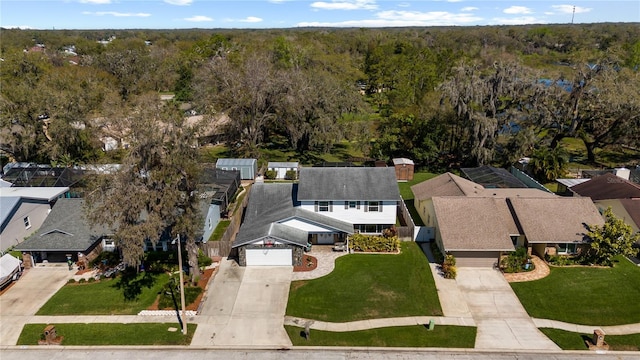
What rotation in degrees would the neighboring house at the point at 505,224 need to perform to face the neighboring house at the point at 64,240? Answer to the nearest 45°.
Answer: approximately 45° to its right

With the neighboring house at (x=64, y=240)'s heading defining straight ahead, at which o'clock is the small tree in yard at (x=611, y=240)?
The small tree in yard is roughly at 10 o'clock from the neighboring house.

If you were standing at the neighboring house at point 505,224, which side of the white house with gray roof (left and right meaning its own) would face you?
left

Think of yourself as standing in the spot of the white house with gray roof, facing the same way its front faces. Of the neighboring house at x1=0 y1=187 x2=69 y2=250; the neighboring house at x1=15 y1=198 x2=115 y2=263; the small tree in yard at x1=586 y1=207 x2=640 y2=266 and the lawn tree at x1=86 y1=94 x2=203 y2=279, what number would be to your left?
1

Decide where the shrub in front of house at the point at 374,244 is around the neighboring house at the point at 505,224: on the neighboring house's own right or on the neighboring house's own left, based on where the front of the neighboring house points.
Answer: on the neighboring house's own right

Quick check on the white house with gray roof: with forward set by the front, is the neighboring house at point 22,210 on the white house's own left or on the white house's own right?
on the white house's own right

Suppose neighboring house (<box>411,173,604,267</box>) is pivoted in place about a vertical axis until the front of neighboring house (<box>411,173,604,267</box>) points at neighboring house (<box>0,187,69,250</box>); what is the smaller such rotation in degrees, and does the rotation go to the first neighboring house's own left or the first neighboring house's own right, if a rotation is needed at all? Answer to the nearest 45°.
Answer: approximately 90° to the first neighboring house's own right

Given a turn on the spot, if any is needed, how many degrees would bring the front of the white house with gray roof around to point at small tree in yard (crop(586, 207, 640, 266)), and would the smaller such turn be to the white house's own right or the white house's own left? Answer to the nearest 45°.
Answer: approximately 90° to the white house's own left

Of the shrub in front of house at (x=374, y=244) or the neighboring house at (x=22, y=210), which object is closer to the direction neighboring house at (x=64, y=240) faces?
the shrub in front of house
